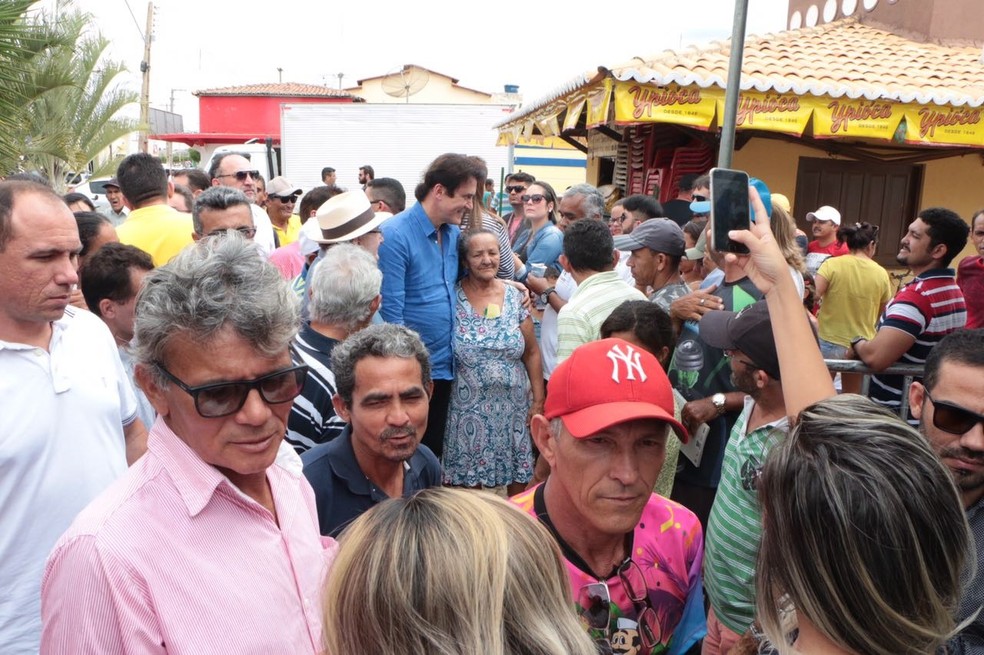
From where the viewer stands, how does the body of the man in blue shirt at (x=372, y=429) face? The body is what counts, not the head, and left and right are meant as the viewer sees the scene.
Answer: facing the viewer and to the right of the viewer

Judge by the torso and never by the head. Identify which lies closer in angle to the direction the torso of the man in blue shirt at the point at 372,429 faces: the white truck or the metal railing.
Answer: the metal railing

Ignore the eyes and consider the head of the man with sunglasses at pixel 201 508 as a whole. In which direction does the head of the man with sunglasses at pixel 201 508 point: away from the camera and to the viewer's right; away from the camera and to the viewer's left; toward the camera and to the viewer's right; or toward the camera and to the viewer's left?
toward the camera and to the viewer's right

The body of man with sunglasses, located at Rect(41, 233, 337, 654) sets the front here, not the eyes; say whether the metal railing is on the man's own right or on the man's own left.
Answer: on the man's own left

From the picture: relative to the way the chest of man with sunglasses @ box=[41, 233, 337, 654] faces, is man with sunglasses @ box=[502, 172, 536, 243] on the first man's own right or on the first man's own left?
on the first man's own left
